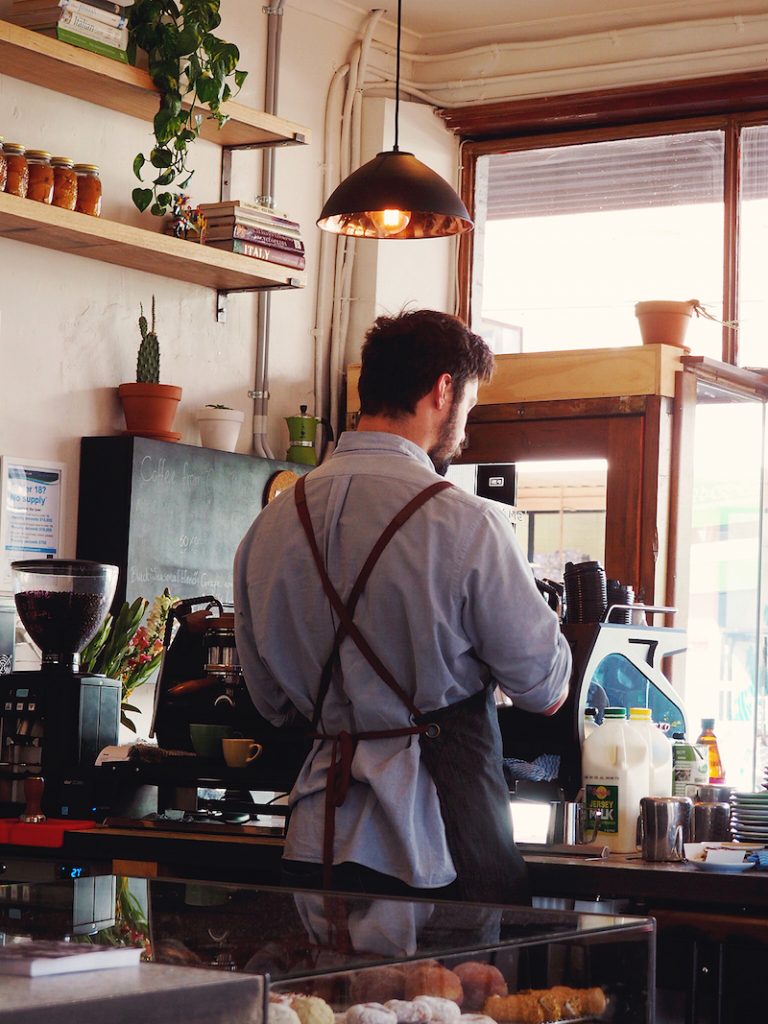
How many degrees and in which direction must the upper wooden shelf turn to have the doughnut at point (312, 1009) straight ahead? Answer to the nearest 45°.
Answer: approximately 45° to its right

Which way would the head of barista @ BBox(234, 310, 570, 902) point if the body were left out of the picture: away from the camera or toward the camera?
away from the camera

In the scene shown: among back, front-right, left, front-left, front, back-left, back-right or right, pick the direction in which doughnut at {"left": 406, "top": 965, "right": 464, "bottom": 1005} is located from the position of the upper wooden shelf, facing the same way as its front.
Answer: front-right

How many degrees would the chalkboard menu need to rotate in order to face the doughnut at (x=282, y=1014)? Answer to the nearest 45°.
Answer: approximately 45° to its right

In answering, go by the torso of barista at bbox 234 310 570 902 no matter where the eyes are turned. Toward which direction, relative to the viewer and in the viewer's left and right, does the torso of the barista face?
facing away from the viewer and to the right of the viewer

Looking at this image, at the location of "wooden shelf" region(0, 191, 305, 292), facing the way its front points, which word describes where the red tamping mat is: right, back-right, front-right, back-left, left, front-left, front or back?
front-right

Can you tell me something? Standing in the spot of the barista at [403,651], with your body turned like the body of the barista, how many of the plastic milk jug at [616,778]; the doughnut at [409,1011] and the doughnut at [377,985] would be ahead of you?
1

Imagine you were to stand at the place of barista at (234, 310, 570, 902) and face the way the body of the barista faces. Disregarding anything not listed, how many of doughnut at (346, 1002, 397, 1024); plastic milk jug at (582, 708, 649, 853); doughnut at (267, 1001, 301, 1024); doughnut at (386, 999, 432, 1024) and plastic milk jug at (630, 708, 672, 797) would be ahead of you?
2
